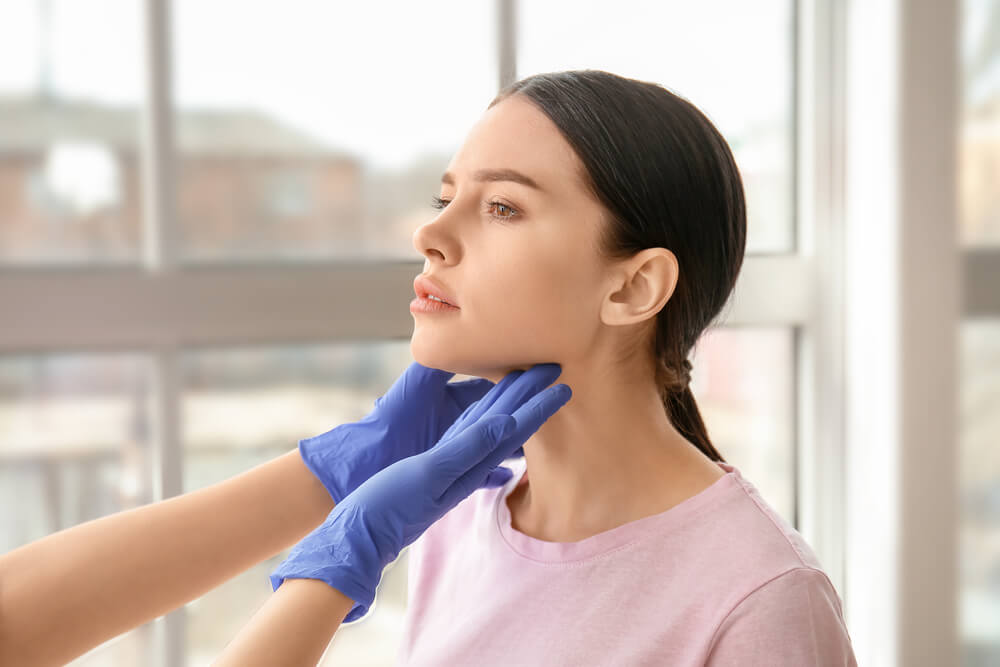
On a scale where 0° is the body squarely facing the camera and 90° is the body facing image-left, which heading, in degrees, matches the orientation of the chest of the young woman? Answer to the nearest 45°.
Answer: approximately 45°

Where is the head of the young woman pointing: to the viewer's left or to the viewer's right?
to the viewer's left

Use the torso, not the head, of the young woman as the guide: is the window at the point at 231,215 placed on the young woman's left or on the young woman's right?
on the young woman's right
